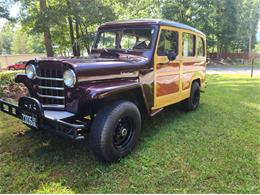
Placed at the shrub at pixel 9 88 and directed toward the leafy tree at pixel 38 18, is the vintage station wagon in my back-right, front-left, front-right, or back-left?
back-right

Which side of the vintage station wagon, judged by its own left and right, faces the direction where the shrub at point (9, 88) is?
right

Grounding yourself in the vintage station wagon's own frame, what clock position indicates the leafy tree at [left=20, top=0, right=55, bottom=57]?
The leafy tree is roughly at 4 o'clock from the vintage station wagon.

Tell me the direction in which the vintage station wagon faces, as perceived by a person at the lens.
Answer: facing the viewer and to the left of the viewer
